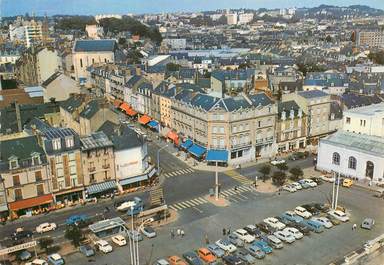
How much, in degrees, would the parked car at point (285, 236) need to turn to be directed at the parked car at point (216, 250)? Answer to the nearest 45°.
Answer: approximately 90° to its right

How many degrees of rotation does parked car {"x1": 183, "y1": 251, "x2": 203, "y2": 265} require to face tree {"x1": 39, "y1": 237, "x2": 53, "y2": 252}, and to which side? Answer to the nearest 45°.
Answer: approximately 135° to its right

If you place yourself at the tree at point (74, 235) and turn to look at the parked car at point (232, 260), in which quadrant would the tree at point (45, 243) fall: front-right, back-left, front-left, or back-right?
back-right

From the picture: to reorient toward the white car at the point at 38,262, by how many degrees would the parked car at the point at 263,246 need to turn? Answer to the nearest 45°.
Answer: approximately 135° to its right

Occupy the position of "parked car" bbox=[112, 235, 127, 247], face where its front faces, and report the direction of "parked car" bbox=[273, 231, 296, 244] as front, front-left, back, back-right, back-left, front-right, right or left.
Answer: front-left

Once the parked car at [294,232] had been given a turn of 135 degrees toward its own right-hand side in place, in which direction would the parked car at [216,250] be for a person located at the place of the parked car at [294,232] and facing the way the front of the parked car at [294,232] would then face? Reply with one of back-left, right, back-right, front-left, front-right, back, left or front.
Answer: front-left

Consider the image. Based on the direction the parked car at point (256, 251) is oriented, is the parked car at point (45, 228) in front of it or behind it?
behind

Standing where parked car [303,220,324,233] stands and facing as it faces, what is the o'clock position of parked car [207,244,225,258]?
parked car [207,244,225,258] is roughly at 3 o'clock from parked car [303,220,324,233].
